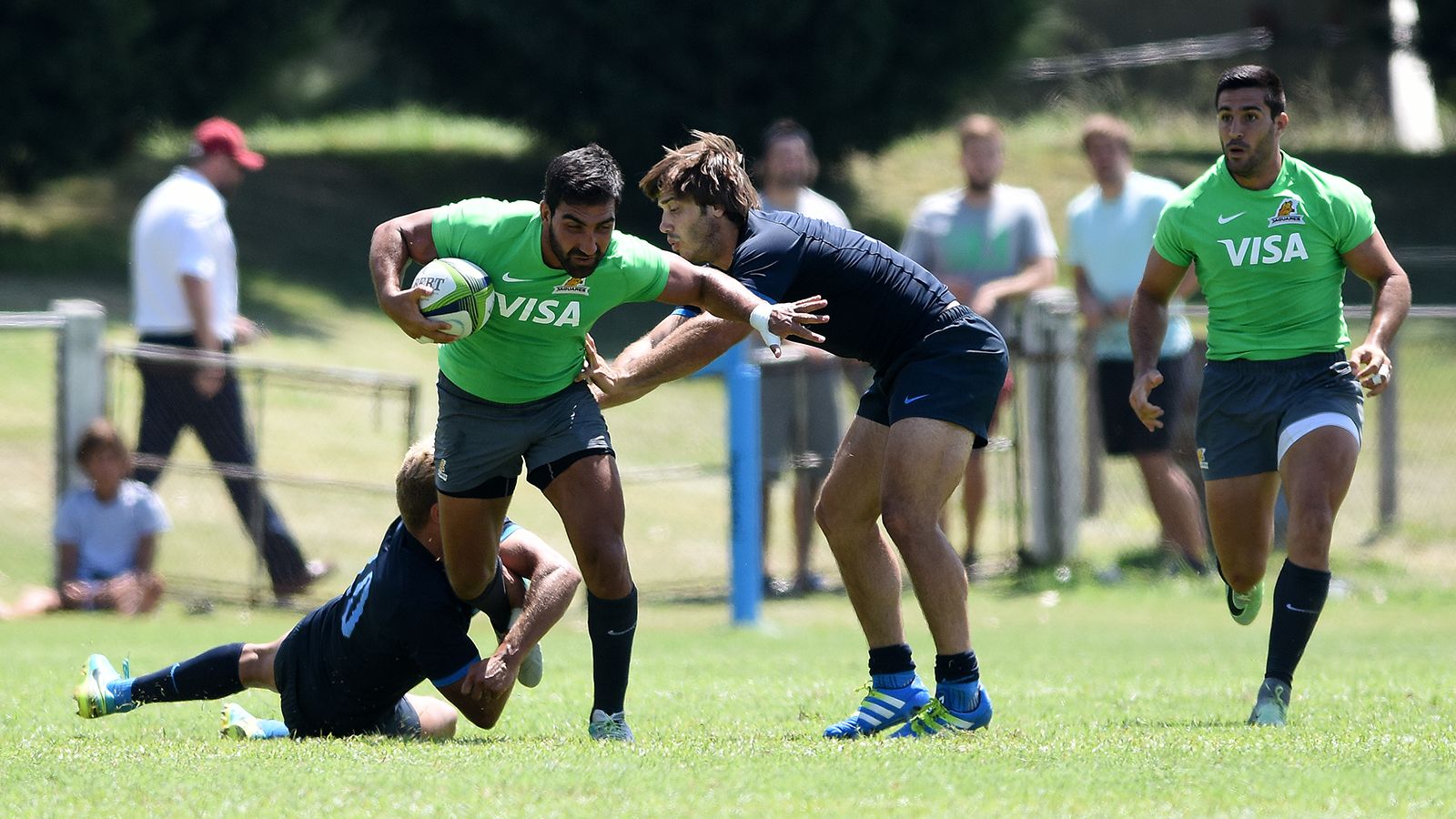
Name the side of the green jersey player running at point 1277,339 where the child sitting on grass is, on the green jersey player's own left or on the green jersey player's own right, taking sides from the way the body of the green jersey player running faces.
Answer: on the green jersey player's own right

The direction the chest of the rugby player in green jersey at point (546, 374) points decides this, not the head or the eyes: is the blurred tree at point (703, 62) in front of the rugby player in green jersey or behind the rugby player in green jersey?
behind

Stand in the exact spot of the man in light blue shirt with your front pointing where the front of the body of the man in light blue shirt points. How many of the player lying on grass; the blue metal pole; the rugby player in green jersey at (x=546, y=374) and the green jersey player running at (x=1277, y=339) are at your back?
0

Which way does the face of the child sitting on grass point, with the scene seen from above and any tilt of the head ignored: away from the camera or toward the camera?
toward the camera

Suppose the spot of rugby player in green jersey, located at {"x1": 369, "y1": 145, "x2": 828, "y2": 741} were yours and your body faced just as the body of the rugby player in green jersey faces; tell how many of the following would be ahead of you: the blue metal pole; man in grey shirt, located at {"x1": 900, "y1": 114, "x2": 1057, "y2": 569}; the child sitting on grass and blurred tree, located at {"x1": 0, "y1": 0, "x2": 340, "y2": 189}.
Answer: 0

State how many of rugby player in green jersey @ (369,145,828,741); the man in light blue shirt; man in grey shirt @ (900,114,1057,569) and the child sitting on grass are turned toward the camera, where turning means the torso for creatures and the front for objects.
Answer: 4

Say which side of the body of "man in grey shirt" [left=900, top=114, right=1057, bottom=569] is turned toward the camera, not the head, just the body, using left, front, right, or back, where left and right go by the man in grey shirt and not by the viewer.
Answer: front

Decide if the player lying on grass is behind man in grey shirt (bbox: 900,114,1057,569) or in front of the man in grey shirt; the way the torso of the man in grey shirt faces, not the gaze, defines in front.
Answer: in front

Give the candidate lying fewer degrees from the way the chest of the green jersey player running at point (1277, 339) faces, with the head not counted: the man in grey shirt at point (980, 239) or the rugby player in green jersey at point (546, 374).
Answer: the rugby player in green jersey

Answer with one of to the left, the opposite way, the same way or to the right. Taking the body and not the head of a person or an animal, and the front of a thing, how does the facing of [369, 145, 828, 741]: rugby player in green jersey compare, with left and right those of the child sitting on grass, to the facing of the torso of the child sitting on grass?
the same way

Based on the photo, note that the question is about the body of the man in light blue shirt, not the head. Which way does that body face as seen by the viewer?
toward the camera

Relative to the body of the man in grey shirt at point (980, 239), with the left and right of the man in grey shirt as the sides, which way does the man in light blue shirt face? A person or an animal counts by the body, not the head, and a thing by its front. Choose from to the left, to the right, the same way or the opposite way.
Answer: the same way

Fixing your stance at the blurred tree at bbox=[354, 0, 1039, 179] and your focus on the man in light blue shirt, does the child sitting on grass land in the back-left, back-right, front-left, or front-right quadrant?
front-right

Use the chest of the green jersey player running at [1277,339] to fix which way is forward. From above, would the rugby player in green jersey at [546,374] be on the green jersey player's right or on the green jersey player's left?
on the green jersey player's right

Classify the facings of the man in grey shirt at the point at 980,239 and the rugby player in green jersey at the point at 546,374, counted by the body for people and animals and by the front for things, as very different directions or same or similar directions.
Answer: same or similar directions
